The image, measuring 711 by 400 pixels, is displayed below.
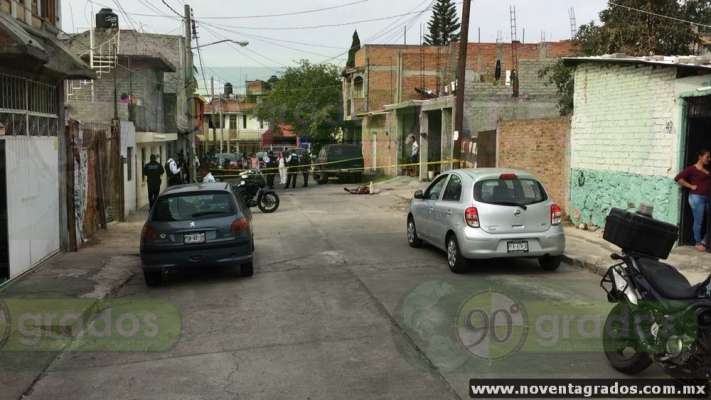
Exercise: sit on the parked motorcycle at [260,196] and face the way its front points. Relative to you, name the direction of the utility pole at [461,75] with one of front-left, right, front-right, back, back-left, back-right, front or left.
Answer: front-left

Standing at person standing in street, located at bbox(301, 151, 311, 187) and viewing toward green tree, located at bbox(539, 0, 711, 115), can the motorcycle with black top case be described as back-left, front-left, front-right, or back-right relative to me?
front-right

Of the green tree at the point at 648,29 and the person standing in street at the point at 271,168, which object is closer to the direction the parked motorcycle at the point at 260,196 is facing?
the green tree

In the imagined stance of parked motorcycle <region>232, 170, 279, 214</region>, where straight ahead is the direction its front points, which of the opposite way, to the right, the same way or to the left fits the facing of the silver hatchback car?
the opposite way

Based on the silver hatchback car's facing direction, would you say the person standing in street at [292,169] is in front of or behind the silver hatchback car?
in front

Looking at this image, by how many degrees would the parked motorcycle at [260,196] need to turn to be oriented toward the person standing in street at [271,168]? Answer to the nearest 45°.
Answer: approximately 135° to its left

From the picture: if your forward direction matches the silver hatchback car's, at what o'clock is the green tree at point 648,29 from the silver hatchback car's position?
The green tree is roughly at 2 o'clock from the silver hatchback car.

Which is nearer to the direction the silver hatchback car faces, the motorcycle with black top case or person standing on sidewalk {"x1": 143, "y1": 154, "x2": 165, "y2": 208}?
the person standing on sidewalk

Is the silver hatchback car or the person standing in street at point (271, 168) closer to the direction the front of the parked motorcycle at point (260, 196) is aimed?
the silver hatchback car

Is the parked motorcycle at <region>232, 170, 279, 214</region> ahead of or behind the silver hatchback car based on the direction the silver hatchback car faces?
ahead

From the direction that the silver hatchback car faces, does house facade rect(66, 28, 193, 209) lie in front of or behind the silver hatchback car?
in front

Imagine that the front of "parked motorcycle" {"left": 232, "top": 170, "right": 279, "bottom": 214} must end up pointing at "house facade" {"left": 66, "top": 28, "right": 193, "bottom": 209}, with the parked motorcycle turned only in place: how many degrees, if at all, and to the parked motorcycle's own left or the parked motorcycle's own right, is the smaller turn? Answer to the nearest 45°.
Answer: approximately 180°

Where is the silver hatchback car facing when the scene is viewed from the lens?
facing away from the viewer and to the left of the viewer

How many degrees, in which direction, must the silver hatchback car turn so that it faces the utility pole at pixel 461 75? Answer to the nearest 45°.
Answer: approximately 45° to its right

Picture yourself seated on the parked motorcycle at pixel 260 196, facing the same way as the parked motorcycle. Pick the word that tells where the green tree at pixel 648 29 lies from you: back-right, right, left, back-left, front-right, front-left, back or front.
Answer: front-left

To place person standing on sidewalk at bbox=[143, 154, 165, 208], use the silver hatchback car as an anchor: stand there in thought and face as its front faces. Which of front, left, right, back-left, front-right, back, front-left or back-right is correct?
front
